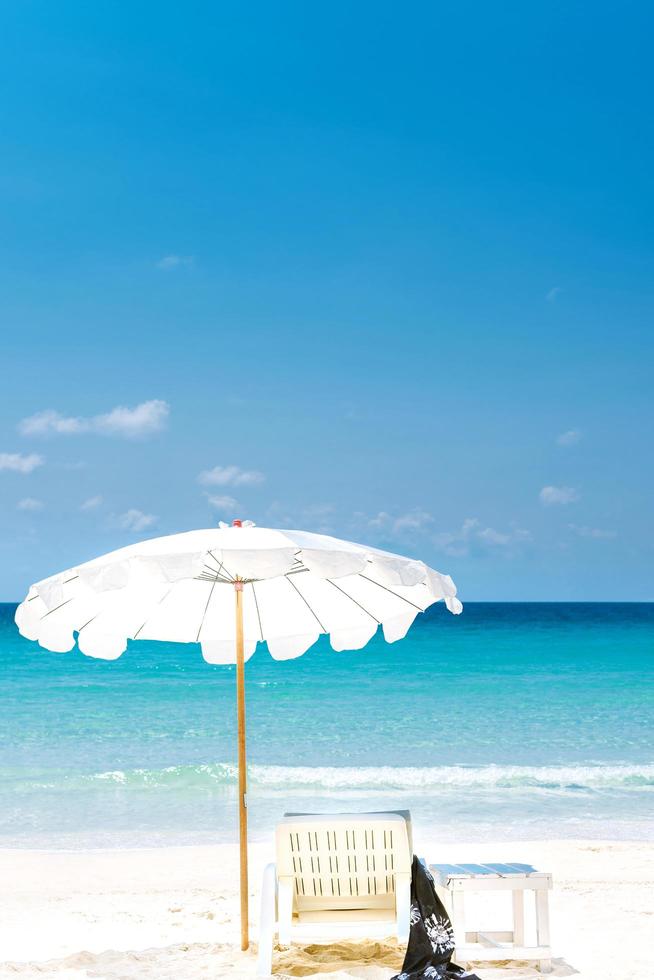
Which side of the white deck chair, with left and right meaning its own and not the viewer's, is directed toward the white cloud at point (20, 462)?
front

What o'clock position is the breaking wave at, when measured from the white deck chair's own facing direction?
The breaking wave is roughly at 12 o'clock from the white deck chair.

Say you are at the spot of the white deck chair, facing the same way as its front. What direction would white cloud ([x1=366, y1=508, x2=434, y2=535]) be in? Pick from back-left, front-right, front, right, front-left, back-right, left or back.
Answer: front

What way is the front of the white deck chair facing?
away from the camera

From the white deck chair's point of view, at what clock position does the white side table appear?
The white side table is roughly at 4 o'clock from the white deck chair.

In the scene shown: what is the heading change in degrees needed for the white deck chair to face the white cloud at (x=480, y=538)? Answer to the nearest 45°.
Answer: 0° — it already faces it

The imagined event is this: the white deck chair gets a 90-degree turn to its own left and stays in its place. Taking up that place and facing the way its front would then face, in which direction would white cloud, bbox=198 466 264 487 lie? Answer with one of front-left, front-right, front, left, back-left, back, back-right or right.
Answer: right

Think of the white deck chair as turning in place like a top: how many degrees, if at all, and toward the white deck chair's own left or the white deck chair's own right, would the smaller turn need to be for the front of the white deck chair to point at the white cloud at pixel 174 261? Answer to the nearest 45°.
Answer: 0° — it already faces it

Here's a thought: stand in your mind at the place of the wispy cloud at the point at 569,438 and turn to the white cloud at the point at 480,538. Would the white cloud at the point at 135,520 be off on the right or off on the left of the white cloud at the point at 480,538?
left
